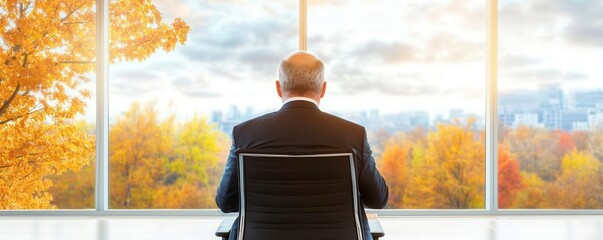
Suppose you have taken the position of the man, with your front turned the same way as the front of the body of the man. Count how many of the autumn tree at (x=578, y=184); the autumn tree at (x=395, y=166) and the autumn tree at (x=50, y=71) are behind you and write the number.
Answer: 0

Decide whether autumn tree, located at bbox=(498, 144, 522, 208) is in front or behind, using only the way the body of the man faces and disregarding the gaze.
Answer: in front

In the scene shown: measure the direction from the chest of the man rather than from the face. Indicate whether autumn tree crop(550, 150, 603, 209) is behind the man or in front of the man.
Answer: in front

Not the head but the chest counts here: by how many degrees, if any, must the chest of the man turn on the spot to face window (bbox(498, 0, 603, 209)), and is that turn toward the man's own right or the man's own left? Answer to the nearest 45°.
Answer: approximately 45° to the man's own right

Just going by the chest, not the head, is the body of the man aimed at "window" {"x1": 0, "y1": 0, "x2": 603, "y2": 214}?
yes

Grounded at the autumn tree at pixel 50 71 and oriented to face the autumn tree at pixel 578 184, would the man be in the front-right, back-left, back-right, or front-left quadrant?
back-right

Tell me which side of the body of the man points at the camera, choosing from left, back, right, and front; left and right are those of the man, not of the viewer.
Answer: back

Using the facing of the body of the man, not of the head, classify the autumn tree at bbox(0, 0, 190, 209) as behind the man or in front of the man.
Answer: in front

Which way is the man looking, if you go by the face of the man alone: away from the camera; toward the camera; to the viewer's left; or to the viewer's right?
away from the camera

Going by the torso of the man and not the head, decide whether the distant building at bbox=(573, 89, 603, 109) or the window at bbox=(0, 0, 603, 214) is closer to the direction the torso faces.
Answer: the window
